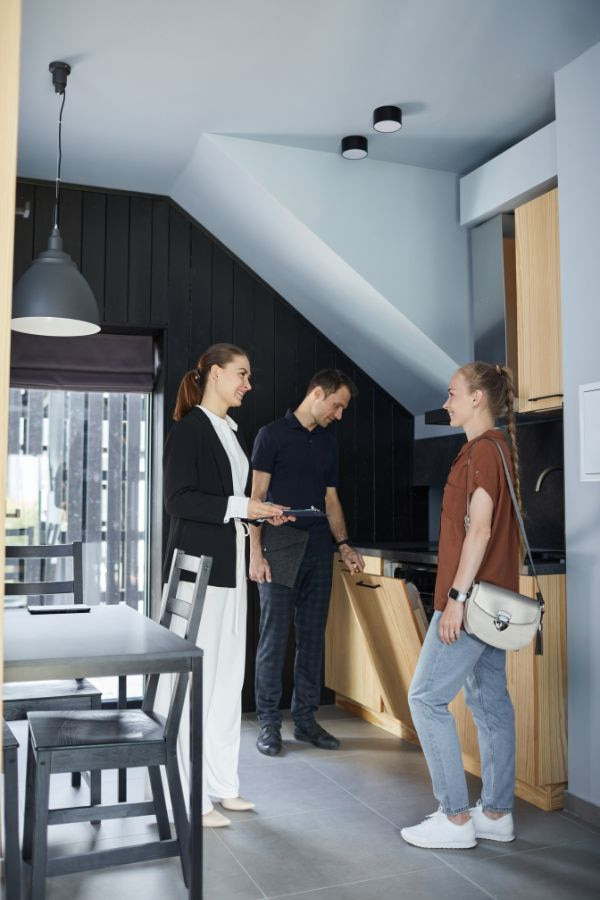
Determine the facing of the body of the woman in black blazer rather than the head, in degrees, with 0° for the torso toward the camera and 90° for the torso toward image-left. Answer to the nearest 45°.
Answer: approximately 270°

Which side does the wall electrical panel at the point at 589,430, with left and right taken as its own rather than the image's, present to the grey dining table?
front

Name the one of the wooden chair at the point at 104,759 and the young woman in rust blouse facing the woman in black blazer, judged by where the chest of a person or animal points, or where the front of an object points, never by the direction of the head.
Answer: the young woman in rust blouse

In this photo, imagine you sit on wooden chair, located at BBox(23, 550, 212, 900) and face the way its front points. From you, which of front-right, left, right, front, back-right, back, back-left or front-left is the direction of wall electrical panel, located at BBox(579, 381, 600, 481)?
back

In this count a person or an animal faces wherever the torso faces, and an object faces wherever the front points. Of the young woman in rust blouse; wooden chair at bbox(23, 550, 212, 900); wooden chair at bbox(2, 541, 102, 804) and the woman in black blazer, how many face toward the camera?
1

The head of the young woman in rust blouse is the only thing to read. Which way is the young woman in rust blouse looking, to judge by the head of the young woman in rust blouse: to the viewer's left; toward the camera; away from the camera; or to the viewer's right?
to the viewer's left

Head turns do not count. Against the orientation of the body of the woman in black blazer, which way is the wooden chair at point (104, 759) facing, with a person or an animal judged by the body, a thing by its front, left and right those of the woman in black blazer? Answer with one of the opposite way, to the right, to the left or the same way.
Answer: the opposite way

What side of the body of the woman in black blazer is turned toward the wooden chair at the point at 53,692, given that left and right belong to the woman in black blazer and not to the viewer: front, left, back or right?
back

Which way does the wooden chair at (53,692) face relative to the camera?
toward the camera

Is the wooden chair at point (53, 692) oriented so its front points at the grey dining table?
yes

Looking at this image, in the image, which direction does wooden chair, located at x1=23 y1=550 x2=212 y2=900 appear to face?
to the viewer's left

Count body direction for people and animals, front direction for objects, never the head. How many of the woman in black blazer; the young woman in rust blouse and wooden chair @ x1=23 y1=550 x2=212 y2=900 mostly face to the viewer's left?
2

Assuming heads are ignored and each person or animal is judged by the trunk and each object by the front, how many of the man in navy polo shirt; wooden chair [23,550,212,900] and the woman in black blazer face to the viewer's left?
1

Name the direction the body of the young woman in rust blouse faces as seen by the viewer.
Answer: to the viewer's left
